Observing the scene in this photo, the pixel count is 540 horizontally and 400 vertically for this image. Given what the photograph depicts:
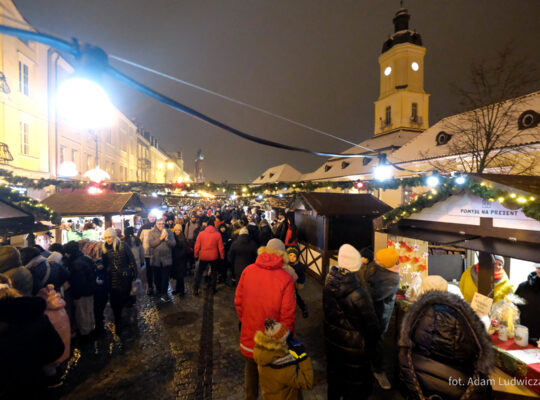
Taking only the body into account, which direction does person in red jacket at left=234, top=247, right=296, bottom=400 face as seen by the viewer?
away from the camera

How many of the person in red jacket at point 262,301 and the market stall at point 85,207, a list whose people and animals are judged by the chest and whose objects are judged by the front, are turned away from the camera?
1

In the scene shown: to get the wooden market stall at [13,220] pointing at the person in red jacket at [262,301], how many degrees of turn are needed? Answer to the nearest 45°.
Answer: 0° — it already faces them

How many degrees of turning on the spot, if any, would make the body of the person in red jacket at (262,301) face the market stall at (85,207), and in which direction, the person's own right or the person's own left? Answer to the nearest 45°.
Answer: approximately 45° to the person's own left

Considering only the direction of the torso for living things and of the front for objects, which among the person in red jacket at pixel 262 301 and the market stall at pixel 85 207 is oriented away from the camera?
the person in red jacket

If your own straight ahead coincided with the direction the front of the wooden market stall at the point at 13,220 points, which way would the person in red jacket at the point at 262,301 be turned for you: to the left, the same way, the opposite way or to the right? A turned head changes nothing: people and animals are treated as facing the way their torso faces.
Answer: to the left

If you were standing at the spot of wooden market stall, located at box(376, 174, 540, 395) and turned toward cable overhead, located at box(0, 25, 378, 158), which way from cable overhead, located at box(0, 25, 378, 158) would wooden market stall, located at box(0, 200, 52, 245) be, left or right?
right
